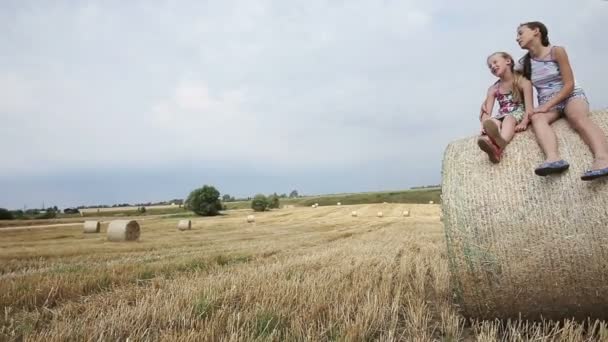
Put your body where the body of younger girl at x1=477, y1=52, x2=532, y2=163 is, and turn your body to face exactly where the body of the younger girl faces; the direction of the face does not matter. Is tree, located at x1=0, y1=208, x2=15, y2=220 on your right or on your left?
on your right

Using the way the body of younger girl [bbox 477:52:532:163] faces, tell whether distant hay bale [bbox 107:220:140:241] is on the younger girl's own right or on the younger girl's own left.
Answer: on the younger girl's own right

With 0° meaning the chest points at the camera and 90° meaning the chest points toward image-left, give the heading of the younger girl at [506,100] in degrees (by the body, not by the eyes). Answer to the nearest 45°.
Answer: approximately 45°
